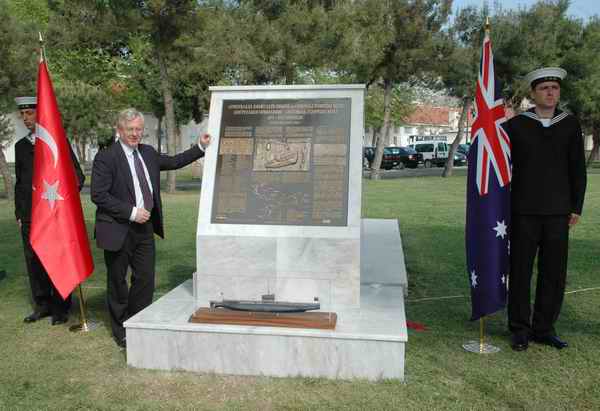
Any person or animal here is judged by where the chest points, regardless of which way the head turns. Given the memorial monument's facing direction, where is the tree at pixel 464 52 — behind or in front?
behind

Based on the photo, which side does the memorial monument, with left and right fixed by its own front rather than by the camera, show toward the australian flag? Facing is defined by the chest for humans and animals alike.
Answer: left

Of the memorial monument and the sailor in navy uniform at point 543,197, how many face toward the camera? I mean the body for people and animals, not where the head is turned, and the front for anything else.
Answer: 2

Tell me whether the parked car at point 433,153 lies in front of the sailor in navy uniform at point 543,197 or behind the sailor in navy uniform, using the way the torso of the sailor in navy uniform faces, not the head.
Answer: behind

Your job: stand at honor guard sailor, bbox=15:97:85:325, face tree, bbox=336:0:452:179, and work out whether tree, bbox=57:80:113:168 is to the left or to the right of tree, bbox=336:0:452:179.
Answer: left

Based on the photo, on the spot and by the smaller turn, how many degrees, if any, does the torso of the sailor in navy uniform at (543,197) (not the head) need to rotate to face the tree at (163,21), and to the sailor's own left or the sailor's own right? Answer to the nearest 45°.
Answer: approximately 135° to the sailor's own right

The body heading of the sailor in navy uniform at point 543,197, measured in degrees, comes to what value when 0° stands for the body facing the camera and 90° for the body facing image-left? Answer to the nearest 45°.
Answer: approximately 0°

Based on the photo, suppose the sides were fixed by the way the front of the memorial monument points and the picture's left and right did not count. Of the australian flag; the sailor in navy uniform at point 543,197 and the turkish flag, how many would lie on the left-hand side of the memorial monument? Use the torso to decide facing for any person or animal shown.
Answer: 2

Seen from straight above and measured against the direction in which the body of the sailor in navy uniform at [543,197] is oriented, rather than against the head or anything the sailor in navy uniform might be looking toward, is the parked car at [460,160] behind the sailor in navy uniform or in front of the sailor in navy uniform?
behind
